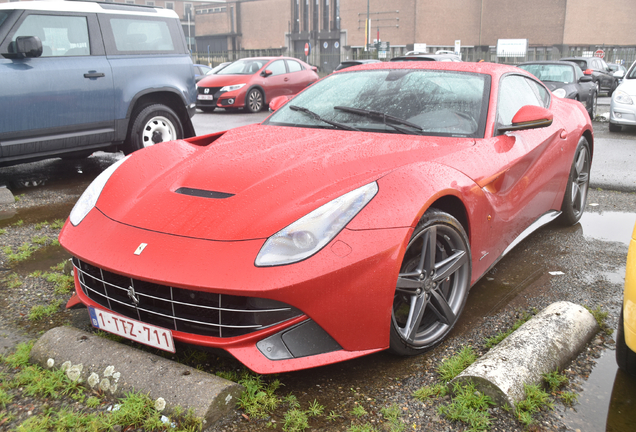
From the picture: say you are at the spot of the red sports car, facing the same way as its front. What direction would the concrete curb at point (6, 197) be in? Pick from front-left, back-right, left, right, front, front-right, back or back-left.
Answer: right

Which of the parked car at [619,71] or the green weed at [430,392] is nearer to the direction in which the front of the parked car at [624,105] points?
the green weed

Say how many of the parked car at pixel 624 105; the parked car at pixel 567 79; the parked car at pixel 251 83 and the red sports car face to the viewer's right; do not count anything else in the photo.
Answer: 0

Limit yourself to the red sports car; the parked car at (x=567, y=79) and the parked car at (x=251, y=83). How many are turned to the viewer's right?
0

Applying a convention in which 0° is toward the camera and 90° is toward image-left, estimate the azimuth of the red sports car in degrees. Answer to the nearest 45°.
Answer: approximately 45°

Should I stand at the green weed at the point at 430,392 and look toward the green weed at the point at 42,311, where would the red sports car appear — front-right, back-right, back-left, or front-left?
front-right

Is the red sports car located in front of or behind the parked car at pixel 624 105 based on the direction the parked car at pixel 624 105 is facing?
in front

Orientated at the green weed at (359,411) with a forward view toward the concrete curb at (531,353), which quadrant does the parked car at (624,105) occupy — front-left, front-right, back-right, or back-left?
front-left

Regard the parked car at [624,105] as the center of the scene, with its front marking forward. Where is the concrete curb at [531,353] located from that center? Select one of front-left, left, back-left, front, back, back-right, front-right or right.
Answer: front-left

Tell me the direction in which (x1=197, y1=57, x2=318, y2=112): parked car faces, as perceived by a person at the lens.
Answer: facing the viewer and to the left of the viewer
